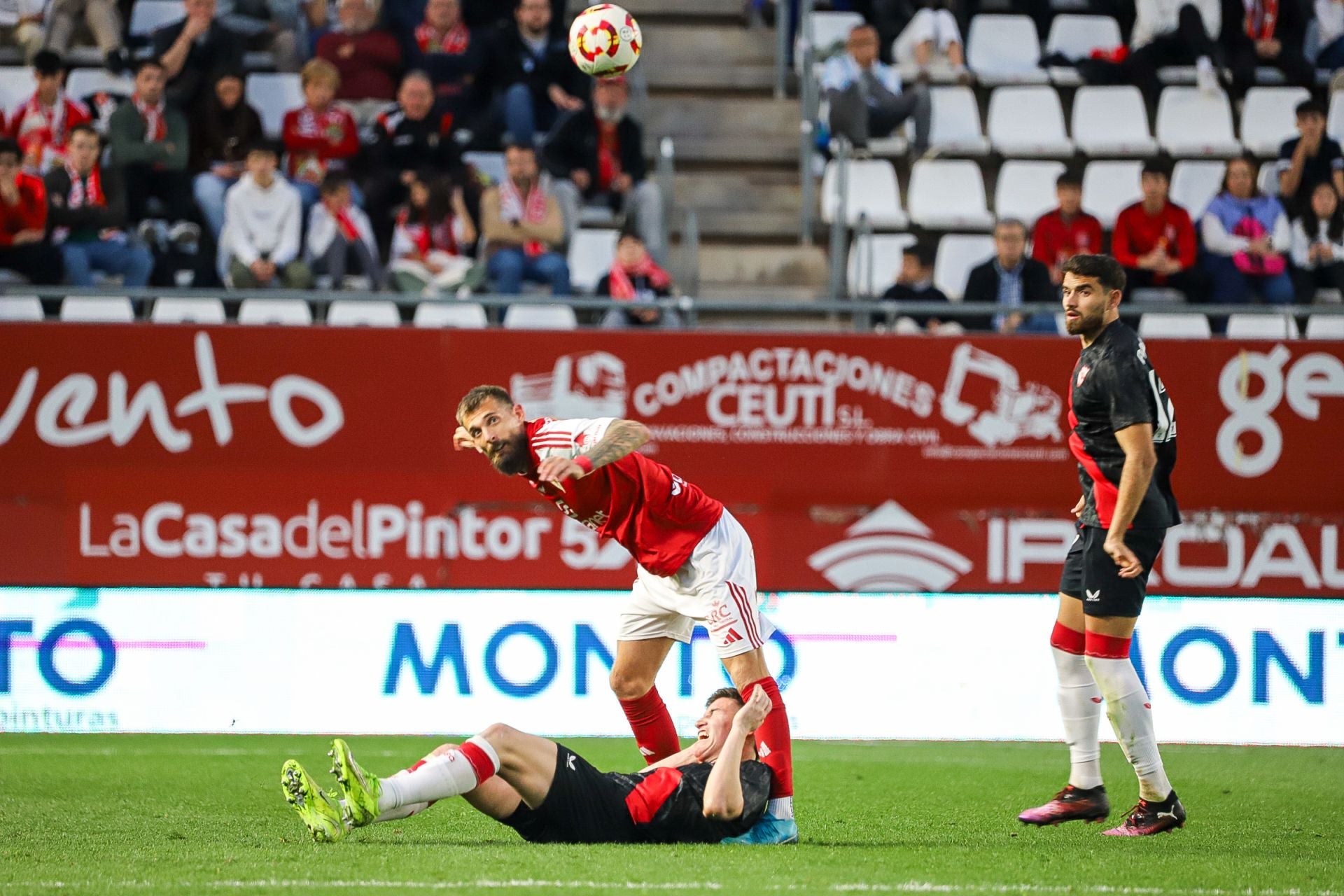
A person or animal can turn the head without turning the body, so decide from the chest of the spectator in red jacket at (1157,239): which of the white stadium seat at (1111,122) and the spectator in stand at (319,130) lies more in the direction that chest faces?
the spectator in stand

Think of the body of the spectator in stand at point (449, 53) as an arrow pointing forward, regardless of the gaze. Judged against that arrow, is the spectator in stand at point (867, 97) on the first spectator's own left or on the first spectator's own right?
on the first spectator's own left

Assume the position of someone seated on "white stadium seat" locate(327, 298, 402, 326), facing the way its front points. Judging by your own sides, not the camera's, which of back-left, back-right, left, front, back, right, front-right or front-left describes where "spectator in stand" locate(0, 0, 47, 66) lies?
back-right

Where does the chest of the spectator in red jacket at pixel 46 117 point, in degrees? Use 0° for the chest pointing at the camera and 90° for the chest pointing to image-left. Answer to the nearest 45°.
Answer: approximately 0°

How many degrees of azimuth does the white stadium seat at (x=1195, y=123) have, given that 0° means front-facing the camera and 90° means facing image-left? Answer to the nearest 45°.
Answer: approximately 0°
